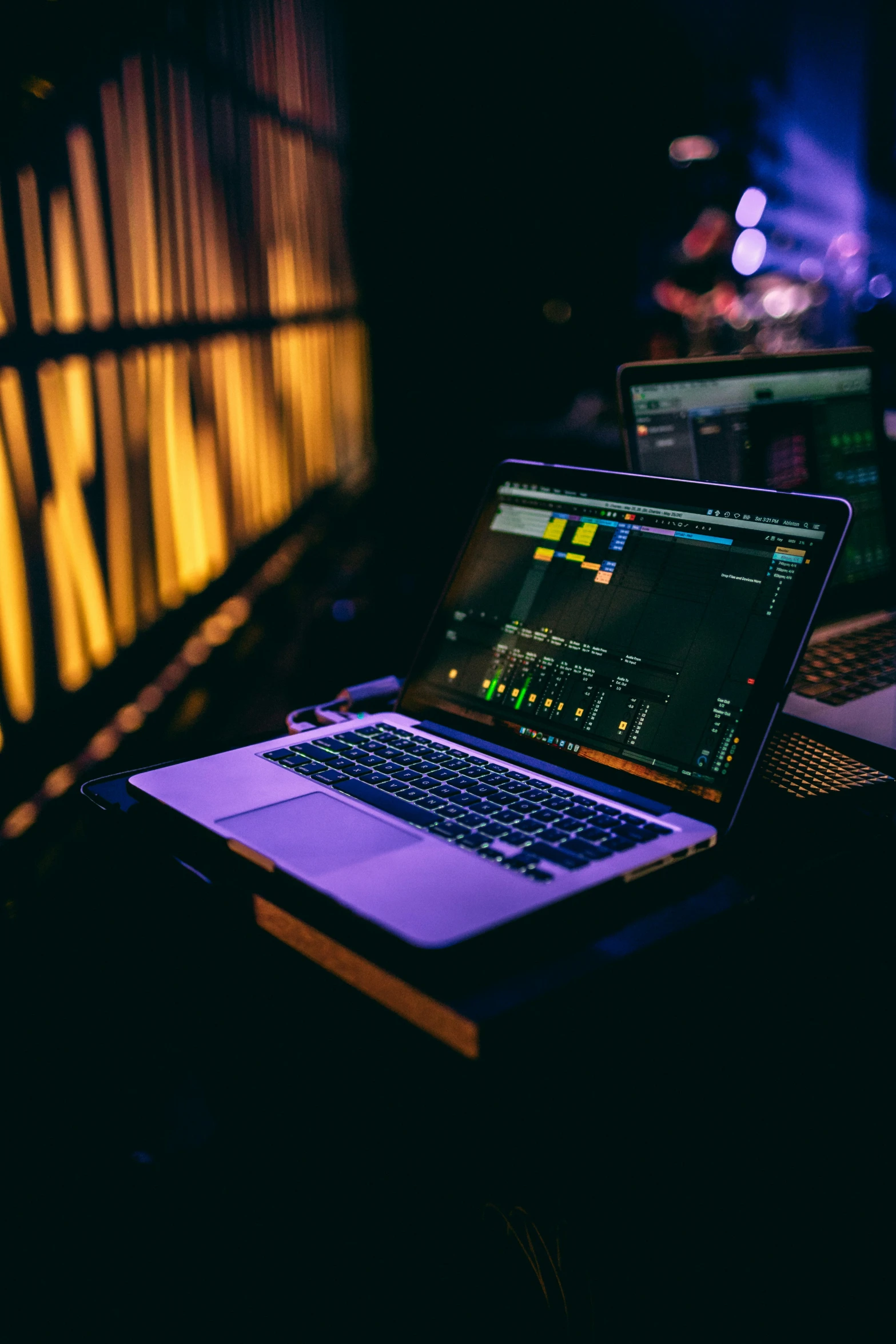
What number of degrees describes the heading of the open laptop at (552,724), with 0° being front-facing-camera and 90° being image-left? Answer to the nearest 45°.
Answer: approximately 45°

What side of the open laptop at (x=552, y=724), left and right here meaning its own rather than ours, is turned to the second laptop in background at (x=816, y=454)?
back

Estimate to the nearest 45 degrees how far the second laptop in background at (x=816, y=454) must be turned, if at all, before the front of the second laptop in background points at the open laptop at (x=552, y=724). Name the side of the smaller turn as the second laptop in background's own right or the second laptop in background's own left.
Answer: approximately 45° to the second laptop in background's own right
